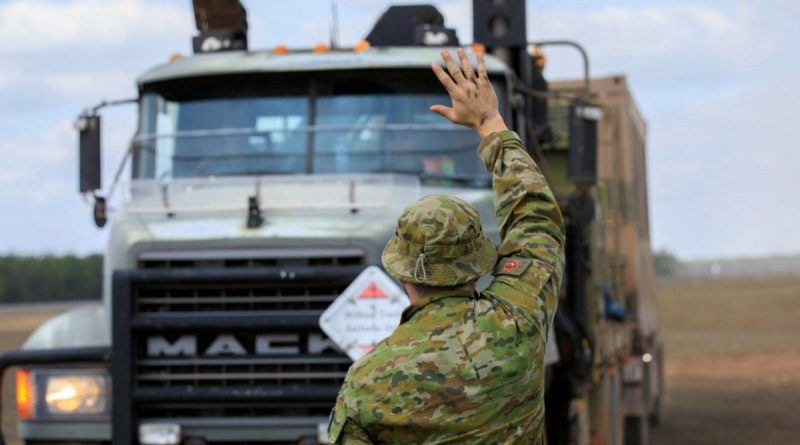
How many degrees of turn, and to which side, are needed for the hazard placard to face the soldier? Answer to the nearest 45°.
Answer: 0° — it already faces them

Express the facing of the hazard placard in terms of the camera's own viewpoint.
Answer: facing the viewer

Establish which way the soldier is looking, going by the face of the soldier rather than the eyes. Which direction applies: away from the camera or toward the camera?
away from the camera
